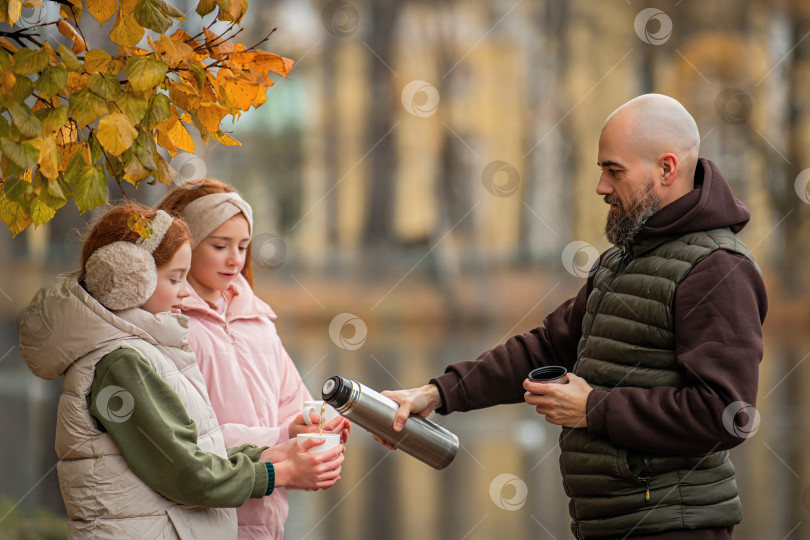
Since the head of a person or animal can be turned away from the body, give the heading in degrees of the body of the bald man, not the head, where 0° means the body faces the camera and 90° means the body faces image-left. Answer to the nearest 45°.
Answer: approximately 90°

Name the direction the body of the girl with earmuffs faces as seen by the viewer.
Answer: to the viewer's right

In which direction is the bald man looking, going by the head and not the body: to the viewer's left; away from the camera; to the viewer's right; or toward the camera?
to the viewer's left

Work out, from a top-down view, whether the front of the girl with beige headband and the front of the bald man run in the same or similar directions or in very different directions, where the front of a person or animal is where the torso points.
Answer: very different directions

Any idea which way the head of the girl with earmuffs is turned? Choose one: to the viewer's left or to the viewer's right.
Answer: to the viewer's right

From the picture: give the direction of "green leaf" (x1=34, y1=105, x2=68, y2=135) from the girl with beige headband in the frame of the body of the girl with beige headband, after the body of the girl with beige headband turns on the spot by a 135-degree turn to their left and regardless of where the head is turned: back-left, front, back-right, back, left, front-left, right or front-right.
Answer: back-left

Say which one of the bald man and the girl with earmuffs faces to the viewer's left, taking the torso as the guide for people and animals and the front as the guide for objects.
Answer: the bald man

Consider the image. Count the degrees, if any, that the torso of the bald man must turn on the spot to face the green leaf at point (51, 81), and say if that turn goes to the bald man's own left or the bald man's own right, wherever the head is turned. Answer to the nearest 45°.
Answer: approximately 45° to the bald man's own left

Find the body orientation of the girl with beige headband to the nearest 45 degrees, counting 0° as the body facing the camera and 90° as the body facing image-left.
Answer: approximately 315°
